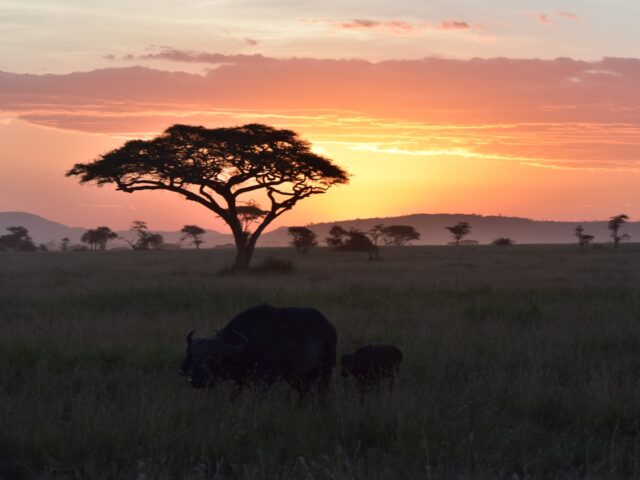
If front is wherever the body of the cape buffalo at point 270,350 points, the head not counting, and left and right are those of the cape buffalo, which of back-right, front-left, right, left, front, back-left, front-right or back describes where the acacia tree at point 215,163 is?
right

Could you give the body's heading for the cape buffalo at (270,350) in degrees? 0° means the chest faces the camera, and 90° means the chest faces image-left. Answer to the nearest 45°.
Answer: approximately 90°

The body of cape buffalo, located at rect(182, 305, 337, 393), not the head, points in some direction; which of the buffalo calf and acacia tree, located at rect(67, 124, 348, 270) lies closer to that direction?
the acacia tree

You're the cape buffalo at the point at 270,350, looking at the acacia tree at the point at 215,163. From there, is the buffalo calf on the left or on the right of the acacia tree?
right

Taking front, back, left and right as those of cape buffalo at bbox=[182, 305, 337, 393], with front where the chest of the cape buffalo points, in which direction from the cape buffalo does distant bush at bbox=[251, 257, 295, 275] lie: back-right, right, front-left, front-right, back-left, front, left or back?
right

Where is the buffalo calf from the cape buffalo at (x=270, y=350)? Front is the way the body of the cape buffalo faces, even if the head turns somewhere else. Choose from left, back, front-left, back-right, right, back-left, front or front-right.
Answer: back-right

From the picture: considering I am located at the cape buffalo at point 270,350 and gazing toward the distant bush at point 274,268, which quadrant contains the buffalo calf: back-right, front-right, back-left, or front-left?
front-right
